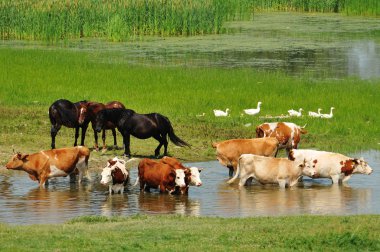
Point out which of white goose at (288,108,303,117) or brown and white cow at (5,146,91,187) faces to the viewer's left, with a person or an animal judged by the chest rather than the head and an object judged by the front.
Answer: the brown and white cow

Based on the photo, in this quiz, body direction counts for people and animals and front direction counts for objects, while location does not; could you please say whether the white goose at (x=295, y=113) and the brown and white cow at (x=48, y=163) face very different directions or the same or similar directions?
very different directions

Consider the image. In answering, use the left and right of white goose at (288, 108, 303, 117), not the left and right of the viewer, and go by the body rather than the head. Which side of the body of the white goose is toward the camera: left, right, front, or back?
right

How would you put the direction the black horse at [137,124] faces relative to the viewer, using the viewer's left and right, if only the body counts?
facing to the left of the viewer

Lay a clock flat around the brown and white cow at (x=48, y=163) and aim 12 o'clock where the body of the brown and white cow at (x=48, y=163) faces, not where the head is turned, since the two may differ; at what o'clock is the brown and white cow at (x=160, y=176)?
the brown and white cow at (x=160, y=176) is roughly at 7 o'clock from the brown and white cow at (x=48, y=163).

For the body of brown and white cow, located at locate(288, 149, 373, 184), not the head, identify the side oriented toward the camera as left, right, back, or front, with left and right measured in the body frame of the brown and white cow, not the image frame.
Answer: right

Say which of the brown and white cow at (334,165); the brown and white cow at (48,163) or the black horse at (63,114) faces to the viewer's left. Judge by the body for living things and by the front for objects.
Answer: the brown and white cow at (48,163)

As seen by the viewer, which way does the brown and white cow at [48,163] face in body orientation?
to the viewer's left

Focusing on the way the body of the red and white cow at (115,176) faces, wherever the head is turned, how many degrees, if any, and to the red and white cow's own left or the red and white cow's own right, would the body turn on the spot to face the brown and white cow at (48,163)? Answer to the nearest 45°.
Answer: approximately 90° to the red and white cow's own right
